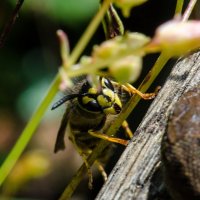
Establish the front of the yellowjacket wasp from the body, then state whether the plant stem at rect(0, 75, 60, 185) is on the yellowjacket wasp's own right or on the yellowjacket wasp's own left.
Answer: on the yellowjacket wasp's own right

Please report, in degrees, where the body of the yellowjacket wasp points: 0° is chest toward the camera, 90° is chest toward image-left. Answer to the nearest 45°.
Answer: approximately 315°
